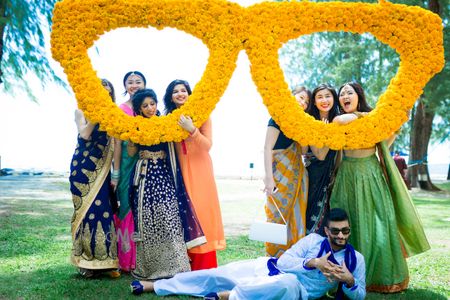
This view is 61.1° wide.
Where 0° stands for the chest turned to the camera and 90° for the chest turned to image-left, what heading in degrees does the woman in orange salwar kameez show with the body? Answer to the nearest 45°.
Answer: approximately 45°

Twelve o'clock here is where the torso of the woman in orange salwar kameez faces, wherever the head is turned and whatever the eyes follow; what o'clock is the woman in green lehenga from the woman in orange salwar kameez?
The woman in green lehenga is roughly at 8 o'clock from the woman in orange salwar kameez.

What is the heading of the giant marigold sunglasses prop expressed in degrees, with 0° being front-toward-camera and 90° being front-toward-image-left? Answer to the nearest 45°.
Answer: approximately 0°

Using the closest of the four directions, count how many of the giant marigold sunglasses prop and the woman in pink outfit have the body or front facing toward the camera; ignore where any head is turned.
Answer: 2

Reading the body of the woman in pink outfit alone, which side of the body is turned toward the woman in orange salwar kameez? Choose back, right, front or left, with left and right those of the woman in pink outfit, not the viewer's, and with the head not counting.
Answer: left
